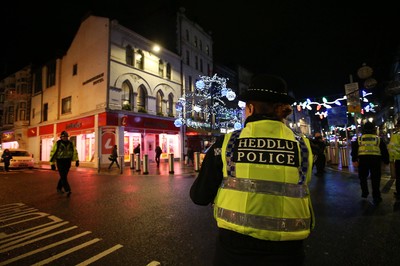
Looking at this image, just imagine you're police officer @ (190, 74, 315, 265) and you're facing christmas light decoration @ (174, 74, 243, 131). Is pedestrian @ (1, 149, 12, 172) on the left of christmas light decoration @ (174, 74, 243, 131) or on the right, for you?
left

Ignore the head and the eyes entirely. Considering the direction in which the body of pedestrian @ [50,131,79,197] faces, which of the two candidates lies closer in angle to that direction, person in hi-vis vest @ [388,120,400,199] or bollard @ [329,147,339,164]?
the person in hi-vis vest

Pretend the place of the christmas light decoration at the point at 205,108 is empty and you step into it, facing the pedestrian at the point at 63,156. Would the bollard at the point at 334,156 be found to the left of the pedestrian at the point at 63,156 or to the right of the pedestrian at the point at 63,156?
left

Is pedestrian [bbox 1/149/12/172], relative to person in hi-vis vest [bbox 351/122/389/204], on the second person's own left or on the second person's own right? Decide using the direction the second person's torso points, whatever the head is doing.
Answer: on the second person's own left

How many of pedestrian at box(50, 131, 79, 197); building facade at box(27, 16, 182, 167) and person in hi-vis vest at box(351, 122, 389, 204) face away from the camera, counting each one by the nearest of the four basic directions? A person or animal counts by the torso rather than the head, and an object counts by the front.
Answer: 1

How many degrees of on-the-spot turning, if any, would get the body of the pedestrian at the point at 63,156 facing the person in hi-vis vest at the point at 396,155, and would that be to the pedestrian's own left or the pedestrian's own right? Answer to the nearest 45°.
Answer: approximately 45° to the pedestrian's own left

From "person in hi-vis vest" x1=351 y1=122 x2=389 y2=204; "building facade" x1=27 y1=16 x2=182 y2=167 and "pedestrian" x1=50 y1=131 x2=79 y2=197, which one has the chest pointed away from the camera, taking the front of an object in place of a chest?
the person in hi-vis vest

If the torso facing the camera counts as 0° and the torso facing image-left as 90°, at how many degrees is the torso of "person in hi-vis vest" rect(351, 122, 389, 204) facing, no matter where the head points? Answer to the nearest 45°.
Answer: approximately 180°

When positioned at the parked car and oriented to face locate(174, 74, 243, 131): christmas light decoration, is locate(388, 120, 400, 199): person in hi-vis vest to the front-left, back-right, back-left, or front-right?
front-right

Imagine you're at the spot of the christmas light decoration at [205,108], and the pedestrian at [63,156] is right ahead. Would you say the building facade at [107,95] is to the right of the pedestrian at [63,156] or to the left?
right

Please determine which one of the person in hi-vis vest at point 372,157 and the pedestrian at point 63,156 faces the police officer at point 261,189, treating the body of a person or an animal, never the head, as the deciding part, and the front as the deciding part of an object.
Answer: the pedestrian

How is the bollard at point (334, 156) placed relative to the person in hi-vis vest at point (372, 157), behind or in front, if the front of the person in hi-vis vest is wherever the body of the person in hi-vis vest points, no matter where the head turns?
in front

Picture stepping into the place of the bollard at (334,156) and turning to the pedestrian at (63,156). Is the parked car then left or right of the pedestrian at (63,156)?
right

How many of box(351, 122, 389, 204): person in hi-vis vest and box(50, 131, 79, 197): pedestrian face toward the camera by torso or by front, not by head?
1

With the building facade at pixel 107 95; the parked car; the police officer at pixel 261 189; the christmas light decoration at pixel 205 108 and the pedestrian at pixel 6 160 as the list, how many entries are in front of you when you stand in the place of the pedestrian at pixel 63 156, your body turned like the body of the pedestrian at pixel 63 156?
1

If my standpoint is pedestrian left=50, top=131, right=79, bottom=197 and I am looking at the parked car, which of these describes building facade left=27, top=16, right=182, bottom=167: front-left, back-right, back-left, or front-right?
front-right

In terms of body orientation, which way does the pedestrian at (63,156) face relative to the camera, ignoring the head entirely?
toward the camera

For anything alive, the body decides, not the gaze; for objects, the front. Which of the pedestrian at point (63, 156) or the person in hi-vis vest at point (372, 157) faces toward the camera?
the pedestrian

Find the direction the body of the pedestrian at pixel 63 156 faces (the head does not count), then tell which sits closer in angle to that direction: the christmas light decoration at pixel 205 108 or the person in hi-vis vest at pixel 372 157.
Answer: the person in hi-vis vest
